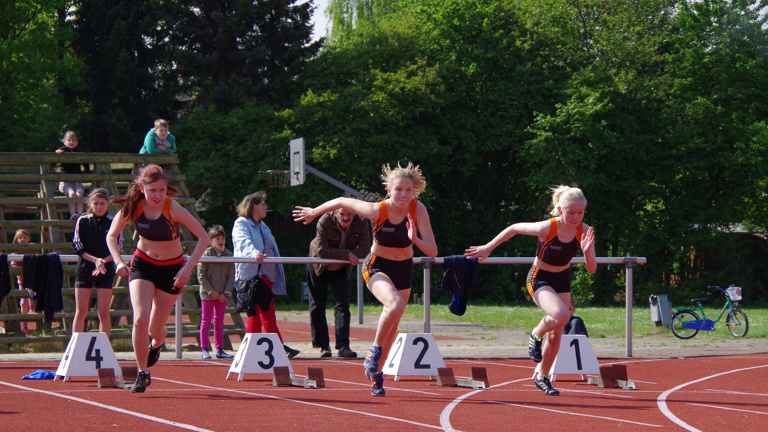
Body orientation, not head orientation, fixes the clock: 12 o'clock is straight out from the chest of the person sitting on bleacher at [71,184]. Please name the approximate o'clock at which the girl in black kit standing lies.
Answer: The girl in black kit standing is roughly at 12 o'clock from the person sitting on bleacher.

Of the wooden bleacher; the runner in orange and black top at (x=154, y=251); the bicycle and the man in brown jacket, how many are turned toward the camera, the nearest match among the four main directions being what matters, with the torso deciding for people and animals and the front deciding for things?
3

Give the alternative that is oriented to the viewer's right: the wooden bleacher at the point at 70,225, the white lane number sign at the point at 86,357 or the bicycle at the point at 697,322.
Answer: the bicycle

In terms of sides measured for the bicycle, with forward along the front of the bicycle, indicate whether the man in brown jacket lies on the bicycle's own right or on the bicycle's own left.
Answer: on the bicycle's own right

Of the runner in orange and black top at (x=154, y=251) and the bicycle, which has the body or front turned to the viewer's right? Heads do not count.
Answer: the bicycle

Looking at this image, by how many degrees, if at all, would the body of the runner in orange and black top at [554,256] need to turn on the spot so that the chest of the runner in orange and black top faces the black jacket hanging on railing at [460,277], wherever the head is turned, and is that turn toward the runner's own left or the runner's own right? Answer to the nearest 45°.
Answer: approximately 180°

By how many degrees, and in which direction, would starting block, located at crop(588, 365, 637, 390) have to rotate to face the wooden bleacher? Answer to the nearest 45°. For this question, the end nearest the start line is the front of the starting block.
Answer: approximately 180°

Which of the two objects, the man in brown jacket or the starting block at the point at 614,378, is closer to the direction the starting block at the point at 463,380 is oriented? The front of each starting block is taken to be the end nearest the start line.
the starting block

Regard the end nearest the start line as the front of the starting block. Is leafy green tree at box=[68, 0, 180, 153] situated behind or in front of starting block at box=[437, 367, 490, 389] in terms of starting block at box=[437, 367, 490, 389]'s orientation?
behind

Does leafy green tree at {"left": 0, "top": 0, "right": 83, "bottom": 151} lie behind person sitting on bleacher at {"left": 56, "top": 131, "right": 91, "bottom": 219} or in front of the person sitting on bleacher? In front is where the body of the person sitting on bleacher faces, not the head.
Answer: behind

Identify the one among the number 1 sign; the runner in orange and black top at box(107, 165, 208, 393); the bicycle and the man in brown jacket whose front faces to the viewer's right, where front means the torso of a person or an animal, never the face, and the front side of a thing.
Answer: the bicycle

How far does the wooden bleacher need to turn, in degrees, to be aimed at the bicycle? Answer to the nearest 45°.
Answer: approximately 90° to its left

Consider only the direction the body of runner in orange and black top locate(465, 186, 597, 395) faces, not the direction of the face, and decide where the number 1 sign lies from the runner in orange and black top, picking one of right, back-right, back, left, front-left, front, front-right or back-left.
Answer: back-left
